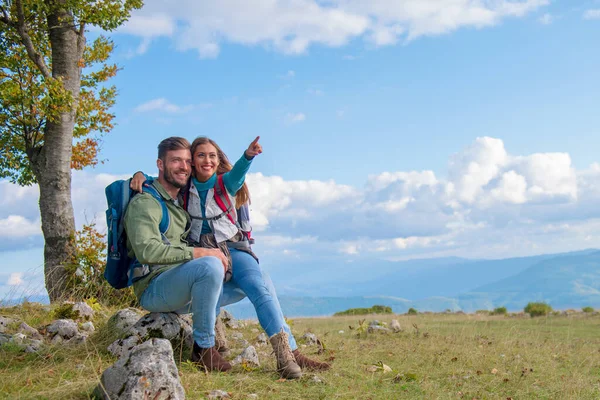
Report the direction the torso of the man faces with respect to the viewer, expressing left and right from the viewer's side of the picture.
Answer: facing to the right of the viewer

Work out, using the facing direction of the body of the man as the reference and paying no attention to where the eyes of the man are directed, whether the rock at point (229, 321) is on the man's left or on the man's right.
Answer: on the man's left

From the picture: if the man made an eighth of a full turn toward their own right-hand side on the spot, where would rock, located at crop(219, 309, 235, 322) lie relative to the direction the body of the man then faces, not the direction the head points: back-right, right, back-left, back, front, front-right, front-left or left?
back-left

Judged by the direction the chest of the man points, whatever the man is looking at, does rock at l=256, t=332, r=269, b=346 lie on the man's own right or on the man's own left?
on the man's own left

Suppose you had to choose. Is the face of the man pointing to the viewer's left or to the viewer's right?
to the viewer's right

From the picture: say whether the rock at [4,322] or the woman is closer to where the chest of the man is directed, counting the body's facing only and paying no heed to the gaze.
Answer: the woman

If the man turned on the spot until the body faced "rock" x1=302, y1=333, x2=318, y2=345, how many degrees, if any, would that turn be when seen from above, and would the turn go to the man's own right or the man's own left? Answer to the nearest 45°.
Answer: approximately 45° to the man's own left
